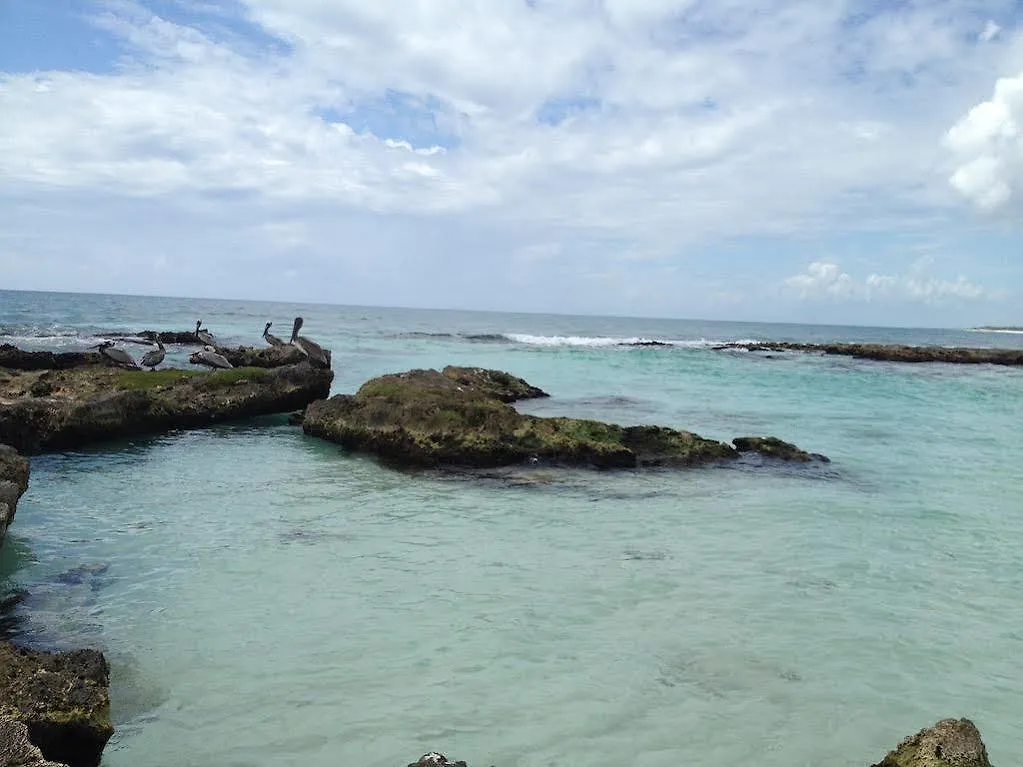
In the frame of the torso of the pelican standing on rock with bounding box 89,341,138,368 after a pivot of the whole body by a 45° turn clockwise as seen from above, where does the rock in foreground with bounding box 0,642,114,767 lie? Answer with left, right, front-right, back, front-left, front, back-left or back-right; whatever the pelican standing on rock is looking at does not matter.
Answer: back-left

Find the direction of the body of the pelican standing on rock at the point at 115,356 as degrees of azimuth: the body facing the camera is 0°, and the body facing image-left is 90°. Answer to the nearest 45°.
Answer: approximately 90°

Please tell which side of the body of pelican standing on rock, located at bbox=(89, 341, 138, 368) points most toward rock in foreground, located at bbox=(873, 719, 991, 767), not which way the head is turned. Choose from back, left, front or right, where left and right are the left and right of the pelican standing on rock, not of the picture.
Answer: left

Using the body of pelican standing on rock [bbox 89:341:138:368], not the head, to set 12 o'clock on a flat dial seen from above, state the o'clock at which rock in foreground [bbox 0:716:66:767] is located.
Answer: The rock in foreground is roughly at 9 o'clock from the pelican standing on rock.

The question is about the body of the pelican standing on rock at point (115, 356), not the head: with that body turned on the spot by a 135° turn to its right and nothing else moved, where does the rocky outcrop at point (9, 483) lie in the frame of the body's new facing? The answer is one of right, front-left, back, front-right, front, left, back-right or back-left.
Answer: back-right

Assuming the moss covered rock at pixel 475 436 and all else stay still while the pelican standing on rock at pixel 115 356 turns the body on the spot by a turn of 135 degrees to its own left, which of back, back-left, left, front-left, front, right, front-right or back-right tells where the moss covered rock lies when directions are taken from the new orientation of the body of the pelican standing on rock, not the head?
front

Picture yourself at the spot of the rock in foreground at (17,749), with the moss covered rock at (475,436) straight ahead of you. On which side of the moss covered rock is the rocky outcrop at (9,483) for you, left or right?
left

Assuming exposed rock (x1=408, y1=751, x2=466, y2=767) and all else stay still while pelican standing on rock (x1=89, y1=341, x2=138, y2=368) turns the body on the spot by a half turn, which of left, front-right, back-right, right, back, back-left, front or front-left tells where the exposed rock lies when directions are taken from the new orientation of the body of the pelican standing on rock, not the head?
right
